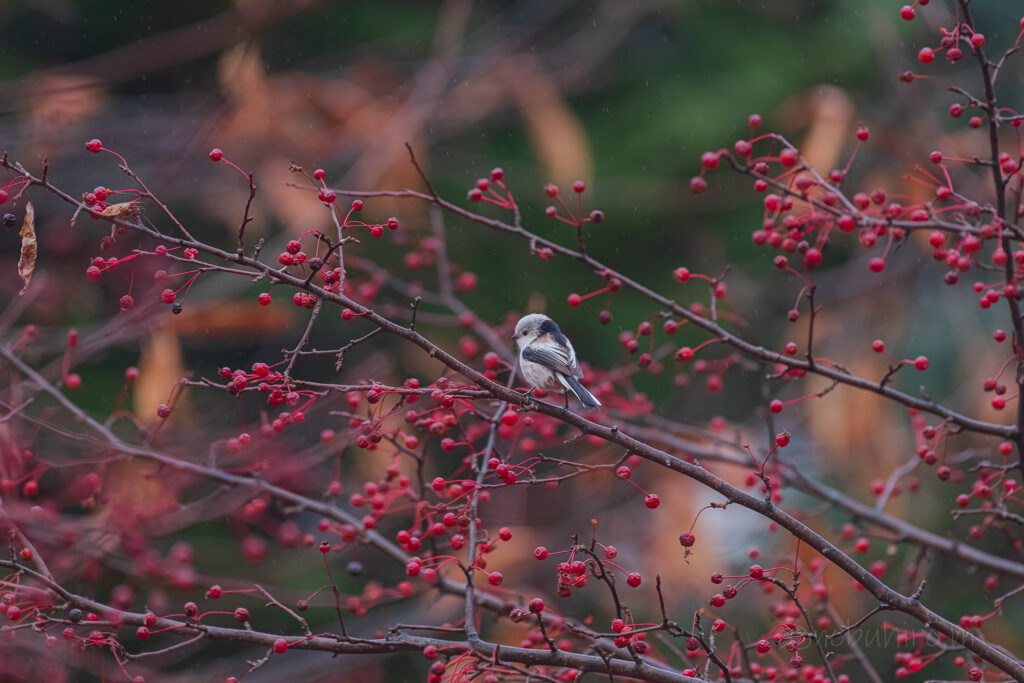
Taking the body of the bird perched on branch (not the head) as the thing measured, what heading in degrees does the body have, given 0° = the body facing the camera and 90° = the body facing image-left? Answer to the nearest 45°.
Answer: approximately 90°
